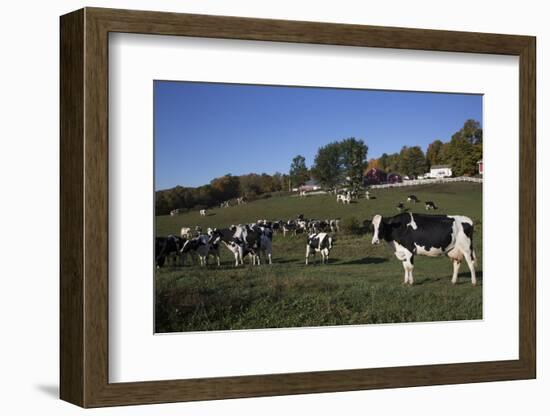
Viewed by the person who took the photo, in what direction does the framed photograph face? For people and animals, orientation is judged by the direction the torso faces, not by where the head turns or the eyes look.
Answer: facing the viewer and to the right of the viewer
